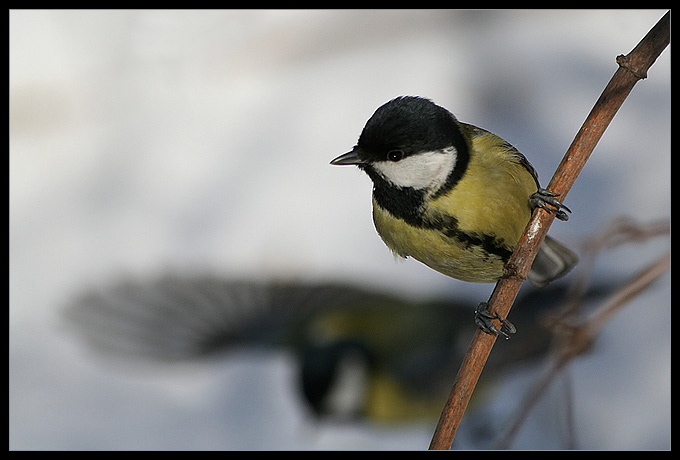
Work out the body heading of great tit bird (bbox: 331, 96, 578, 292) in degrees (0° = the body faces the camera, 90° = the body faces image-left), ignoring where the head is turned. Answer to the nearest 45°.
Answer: approximately 45°

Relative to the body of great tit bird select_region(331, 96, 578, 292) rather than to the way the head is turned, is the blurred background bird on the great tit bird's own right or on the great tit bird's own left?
on the great tit bird's own right
